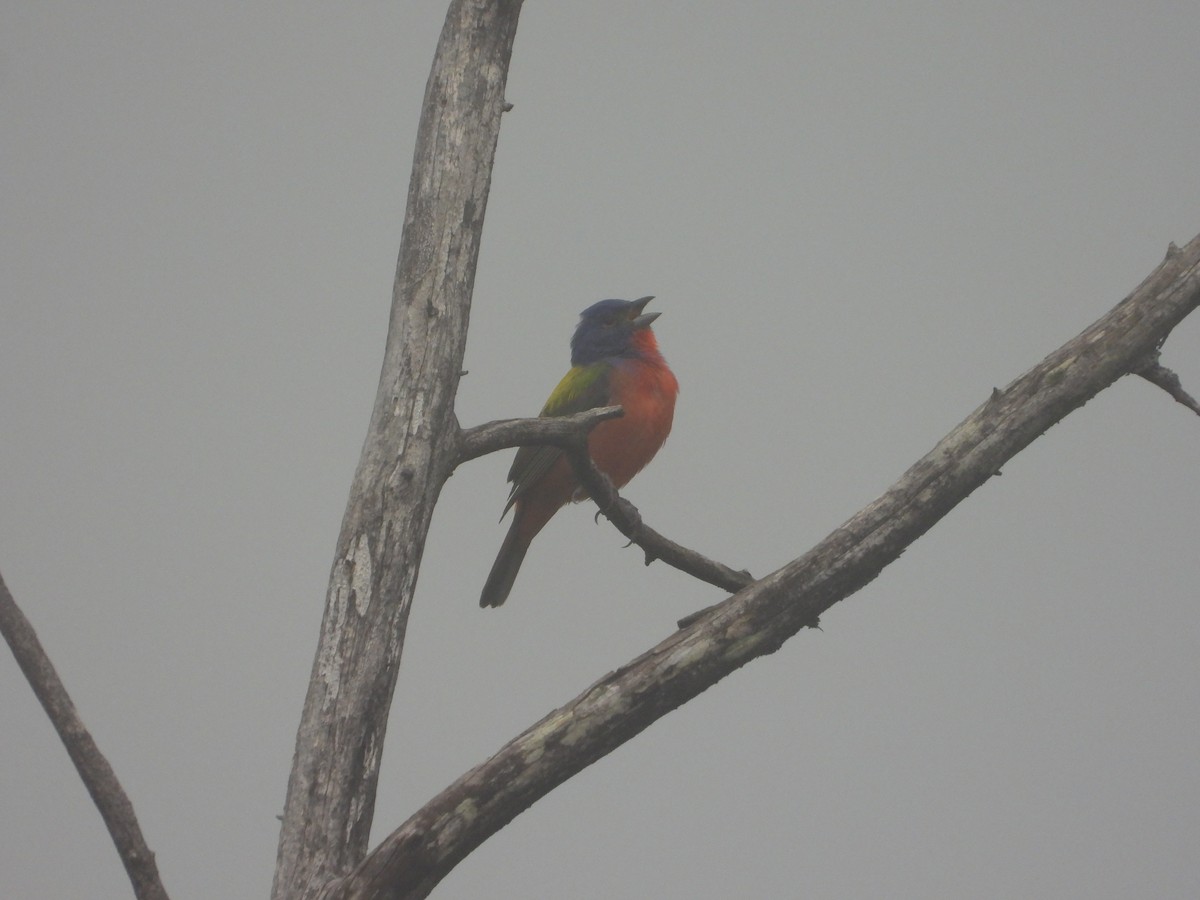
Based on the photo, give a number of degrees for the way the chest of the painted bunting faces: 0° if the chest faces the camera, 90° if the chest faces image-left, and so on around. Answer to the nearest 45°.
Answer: approximately 270°

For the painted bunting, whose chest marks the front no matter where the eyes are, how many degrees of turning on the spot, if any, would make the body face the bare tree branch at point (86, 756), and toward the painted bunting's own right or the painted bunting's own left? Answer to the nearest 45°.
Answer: approximately 135° to the painted bunting's own right
